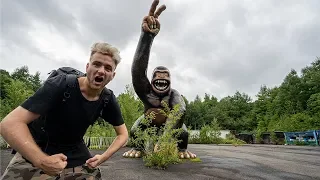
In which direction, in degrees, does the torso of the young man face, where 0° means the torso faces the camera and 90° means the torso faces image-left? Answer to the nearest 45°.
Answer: approximately 315°

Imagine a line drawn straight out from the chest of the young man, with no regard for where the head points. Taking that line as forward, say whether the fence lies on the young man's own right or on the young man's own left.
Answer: on the young man's own left

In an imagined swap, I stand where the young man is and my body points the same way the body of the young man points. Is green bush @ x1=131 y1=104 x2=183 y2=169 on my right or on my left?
on my left
